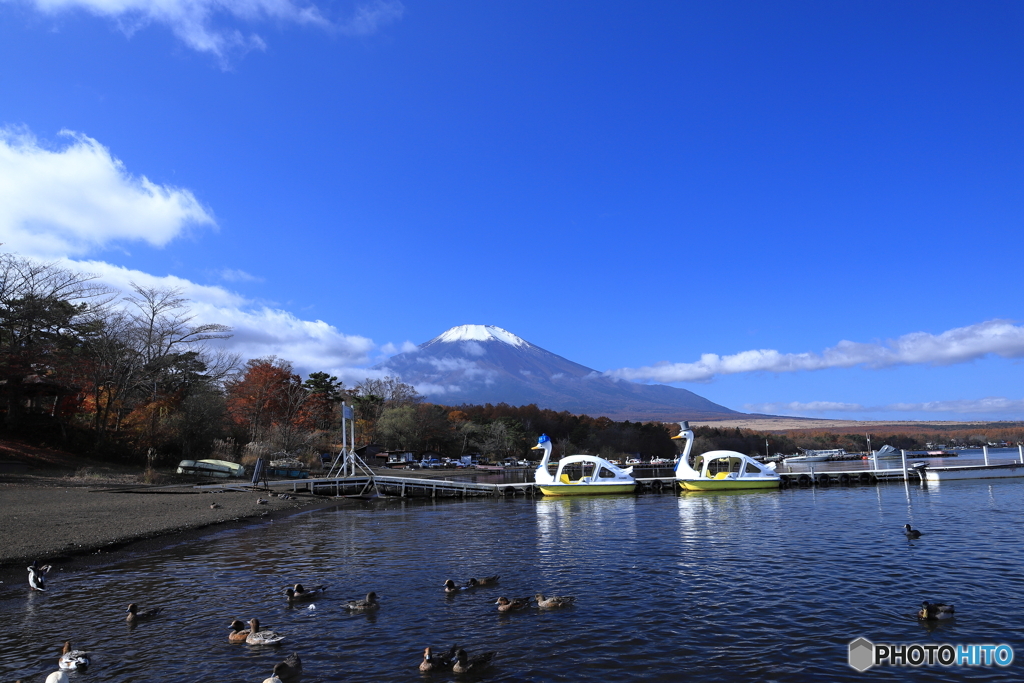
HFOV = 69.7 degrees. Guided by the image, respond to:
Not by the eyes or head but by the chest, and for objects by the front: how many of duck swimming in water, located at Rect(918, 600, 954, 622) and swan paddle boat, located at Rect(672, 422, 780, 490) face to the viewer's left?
2

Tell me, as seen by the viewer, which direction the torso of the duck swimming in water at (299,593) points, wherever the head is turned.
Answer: to the viewer's left

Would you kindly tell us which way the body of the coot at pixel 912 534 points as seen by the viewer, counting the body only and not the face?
to the viewer's left

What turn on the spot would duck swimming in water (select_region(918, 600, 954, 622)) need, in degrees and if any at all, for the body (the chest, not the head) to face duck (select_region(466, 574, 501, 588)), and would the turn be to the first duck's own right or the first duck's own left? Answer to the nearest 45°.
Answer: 0° — it already faces it

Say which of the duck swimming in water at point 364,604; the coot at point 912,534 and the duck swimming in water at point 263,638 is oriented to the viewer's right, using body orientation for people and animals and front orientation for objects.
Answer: the duck swimming in water at point 364,604

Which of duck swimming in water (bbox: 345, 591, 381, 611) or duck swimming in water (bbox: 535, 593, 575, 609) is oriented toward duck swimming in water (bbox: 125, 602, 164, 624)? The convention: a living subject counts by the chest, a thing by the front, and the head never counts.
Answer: duck swimming in water (bbox: 535, 593, 575, 609)

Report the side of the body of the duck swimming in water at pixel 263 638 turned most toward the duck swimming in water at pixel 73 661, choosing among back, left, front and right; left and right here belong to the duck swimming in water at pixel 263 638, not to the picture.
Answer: front

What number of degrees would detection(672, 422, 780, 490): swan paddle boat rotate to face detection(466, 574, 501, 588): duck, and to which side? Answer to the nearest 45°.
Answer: approximately 90° to its left

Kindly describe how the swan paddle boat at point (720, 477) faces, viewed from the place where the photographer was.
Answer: facing to the left of the viewer

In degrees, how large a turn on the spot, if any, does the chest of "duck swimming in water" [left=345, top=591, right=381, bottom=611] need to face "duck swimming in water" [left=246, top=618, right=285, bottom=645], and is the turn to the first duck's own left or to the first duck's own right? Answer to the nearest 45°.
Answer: approximately 135° to the first duck's own right

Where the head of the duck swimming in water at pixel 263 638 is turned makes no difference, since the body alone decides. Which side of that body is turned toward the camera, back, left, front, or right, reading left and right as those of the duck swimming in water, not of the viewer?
left

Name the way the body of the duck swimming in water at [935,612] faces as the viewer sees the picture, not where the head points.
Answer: to the viewer's left

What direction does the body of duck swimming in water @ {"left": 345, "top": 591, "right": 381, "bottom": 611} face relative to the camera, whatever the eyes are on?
to the viewer's right

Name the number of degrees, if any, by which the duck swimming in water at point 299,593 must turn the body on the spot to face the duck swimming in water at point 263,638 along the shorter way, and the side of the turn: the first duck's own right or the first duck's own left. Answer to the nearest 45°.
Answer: approximately 90° to the first duck's own left
